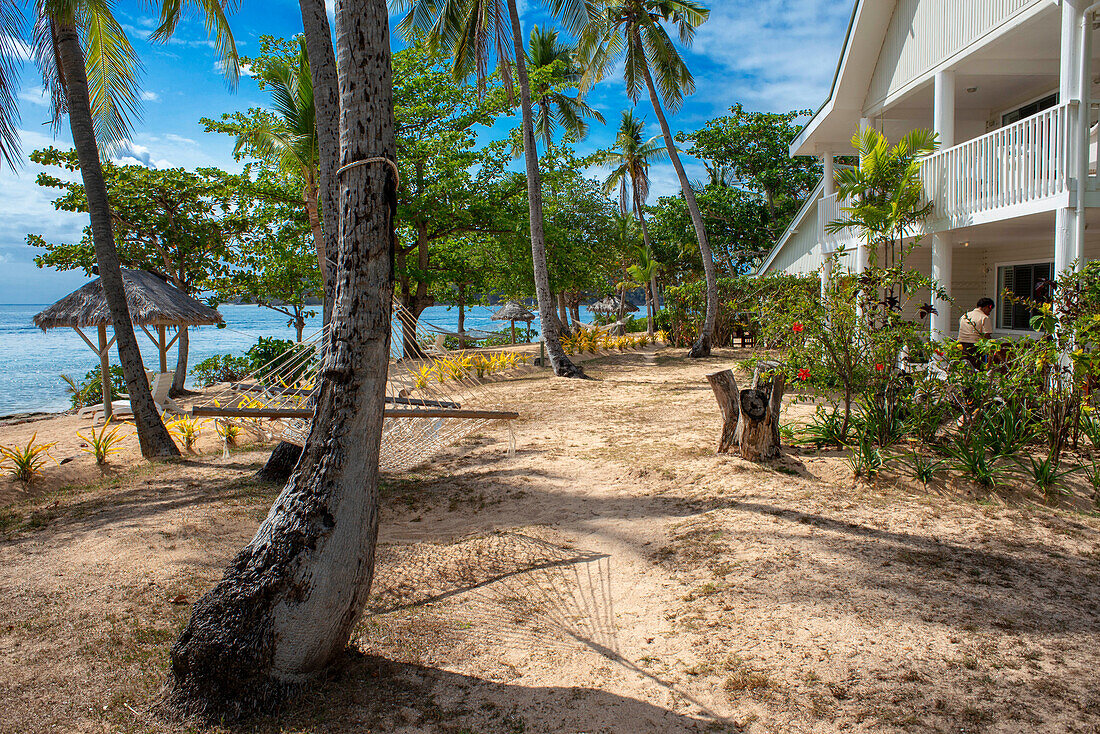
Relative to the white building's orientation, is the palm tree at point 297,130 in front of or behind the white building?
in front

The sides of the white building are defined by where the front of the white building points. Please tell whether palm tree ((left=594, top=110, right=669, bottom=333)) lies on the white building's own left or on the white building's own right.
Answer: on the white building's own right

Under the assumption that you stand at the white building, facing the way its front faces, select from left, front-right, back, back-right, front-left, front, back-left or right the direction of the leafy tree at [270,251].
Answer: front-right

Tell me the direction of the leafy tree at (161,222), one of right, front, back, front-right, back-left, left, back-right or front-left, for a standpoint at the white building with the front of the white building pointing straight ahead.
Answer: front-right

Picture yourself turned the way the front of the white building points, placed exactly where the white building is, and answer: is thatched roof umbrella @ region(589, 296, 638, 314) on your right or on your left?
on your right

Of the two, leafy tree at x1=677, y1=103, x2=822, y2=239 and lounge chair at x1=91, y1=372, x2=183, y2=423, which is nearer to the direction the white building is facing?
the lounge chair

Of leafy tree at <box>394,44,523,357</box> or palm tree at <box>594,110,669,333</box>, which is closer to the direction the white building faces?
the leafy tree

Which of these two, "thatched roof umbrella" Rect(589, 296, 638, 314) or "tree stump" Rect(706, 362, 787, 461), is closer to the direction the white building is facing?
the tree stump
